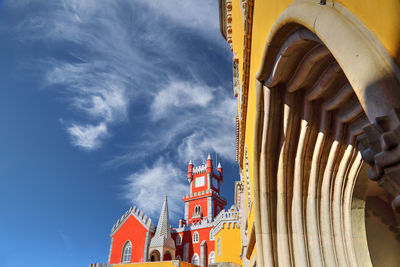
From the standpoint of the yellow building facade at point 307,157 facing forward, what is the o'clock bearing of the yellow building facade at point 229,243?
the yellow building facade at point 229,243 is roughly at 4 o'clock from the yellow building facade at point 307,157.

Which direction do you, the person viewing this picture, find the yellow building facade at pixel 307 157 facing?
facing the viewer and to the left of the viewer

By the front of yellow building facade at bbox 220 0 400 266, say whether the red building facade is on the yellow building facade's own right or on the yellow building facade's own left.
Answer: on the yellow building facade's own right
